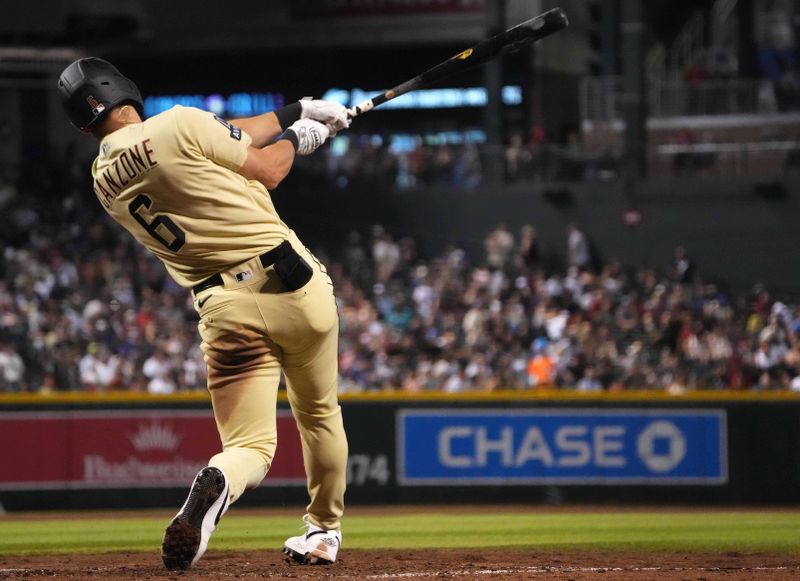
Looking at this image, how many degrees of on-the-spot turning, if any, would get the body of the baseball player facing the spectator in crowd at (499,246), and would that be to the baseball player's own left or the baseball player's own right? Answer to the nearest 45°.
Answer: approximately 45° to the baseball player's own left

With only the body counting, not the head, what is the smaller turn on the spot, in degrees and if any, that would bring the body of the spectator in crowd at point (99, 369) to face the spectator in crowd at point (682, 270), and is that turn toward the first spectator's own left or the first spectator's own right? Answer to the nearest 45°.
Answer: approximately 90° to the first spectator's own left

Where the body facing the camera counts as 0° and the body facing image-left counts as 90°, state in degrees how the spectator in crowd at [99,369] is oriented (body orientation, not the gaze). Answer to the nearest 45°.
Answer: approximately 0°

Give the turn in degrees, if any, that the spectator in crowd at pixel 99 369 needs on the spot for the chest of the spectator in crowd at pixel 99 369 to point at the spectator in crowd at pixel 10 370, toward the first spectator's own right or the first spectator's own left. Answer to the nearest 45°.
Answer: approximately 90° to the first spectator's own right

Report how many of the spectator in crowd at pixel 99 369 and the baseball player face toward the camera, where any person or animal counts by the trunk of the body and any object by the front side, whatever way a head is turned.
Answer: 1

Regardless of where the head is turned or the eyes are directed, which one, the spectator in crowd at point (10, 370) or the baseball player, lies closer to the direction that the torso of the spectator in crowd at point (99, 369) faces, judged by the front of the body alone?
the baseball player

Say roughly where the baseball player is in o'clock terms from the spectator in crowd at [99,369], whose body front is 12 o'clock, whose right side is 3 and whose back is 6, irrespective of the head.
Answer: The baseball player is roughly at 12 o'clock from the spectator in crowd.

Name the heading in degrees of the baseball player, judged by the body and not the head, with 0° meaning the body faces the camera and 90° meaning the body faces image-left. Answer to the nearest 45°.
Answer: approximately 225°

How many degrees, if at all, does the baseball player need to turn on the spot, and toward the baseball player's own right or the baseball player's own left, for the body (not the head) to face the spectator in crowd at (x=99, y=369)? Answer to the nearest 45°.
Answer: approximately 45° to the baseball player's own left
